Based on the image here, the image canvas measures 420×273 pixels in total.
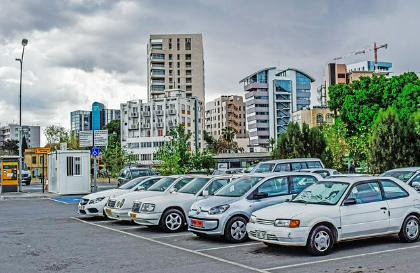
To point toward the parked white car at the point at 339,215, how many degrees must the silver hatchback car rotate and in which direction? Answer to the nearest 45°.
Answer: approximately 90° to its left

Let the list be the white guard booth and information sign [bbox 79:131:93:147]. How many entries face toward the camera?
2

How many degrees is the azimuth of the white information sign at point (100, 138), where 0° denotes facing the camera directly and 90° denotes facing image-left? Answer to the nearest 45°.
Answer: approximately 0°

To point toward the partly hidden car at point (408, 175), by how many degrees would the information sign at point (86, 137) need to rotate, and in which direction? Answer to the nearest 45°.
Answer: approximately 45° to its left

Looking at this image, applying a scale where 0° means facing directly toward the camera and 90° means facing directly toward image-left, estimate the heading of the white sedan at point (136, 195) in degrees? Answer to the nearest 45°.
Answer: approximately 45°

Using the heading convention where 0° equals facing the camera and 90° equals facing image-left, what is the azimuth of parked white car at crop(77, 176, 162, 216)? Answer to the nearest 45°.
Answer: approximately 45°

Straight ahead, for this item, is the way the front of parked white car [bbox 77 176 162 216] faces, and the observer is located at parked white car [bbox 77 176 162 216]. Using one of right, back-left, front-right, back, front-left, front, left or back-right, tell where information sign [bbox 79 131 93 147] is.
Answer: back-right

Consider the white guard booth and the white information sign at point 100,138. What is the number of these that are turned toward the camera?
2

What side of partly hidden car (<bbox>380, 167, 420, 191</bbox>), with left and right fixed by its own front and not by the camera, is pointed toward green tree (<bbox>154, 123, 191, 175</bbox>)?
right

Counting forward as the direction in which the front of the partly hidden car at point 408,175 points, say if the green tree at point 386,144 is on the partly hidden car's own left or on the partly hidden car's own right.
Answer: on the partly hidden car's own right

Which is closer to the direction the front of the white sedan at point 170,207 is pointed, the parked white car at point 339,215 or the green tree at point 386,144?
the parked white car
